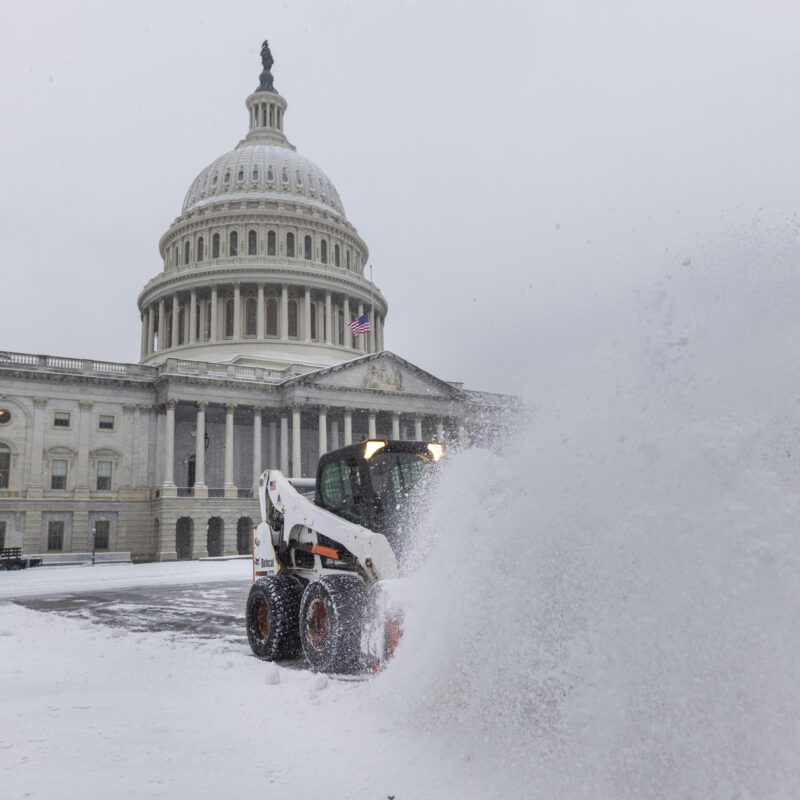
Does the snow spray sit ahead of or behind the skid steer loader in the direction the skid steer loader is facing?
ahead

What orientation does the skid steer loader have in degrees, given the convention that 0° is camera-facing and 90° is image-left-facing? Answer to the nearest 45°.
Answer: approximately 315°
